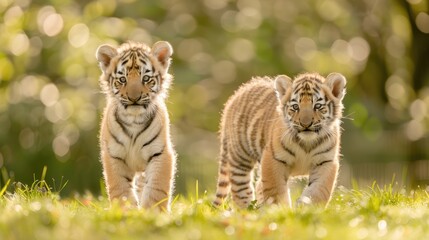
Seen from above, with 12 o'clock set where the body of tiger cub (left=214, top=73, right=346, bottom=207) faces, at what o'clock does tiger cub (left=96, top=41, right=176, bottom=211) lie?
tiger cub (left=96, top=41, right=176, bottom=211) is roughly at 4 o'clock from tiger cub (left=214, top=73, right=346, bottom=207).

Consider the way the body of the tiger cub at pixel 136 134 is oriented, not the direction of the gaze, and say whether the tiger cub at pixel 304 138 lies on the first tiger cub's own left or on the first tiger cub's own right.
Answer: on the first tiger cub's own left

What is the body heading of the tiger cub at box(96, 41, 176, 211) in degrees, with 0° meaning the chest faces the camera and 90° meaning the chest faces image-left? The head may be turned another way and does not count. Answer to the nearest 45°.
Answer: approximately 0°

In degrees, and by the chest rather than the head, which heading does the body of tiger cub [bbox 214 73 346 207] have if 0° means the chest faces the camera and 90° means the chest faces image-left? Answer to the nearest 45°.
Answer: approximately 315°
